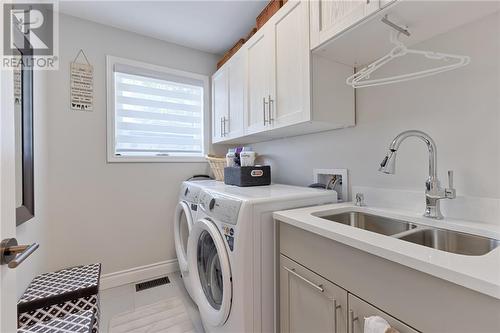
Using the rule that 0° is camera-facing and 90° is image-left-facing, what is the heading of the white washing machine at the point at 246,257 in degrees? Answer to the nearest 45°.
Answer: approximately 45°

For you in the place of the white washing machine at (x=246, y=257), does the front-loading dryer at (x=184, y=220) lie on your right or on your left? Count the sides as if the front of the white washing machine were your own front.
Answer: on your right

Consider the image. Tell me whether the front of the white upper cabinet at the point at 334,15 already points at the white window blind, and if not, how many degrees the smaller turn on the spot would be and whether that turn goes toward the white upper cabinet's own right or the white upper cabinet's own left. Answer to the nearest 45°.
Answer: approximately 45° to the white upper cabinet's own right

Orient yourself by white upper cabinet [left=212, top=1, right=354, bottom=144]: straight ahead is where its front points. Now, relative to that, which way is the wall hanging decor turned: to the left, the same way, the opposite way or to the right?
to the left

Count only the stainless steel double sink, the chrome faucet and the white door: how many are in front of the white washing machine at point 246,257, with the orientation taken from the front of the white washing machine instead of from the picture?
1

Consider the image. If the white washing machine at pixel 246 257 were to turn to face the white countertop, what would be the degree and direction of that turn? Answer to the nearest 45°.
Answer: approximately 90° to its left
